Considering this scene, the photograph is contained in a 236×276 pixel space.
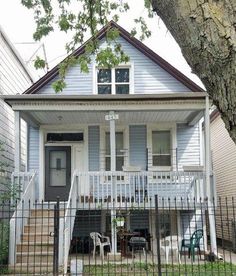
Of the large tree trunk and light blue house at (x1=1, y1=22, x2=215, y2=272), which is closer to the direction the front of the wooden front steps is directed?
the large tree trunk

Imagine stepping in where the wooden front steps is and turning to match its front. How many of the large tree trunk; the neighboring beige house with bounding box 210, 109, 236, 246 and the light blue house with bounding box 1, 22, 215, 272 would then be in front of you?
1

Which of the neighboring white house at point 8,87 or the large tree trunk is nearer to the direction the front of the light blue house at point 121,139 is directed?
the large tree trunk

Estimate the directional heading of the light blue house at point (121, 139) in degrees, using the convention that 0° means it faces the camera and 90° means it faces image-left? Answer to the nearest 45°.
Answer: approximately 0°

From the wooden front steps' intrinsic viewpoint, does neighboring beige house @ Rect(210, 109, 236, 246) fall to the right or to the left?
on its left

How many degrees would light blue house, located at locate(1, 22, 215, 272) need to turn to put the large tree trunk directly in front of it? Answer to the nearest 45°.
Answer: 0° — it already faces it

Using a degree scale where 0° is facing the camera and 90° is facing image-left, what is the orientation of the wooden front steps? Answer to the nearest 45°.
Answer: approximately 0°

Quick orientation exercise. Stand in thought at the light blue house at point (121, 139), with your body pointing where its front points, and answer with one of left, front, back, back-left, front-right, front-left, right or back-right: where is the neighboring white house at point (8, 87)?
right

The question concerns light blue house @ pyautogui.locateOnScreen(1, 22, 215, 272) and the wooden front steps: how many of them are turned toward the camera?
2
